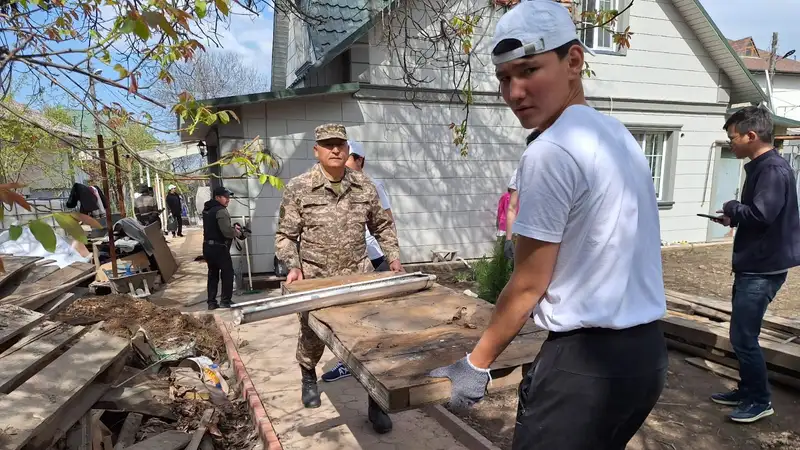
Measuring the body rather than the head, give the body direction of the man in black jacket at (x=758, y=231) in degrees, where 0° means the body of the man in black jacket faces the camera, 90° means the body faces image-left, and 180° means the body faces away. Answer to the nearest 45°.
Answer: approximately 90°

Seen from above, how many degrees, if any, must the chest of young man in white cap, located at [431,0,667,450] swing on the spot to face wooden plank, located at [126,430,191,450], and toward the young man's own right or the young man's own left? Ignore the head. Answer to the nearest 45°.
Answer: approximately 45° to the young man's own left

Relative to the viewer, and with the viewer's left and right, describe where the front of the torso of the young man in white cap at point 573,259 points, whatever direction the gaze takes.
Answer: facing away from the viewer and to the left of the viewer

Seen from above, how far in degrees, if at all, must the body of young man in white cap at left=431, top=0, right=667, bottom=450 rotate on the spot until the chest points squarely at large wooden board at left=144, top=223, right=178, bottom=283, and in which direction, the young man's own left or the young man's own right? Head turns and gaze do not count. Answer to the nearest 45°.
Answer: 0° — they already face it

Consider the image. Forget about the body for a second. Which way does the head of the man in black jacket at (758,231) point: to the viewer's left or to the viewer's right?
to the viewer's left

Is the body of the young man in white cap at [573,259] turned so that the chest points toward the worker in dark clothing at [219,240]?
yes

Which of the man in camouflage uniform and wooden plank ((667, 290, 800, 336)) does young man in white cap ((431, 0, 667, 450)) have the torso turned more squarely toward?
the man in camouflage uniform
